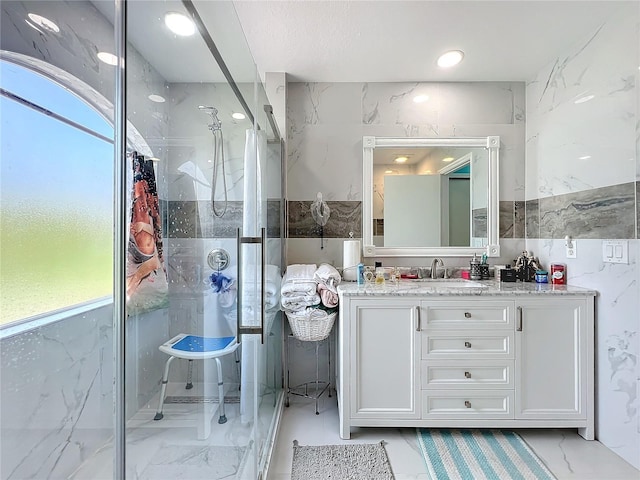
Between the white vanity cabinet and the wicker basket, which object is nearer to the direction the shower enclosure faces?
the white vanity cabinet

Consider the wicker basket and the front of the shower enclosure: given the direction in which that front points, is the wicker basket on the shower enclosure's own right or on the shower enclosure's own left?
on the shower enclosure's own left

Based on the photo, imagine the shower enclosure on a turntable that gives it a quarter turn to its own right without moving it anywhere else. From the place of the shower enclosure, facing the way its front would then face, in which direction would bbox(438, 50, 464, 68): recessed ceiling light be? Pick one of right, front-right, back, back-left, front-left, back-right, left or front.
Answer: back-left

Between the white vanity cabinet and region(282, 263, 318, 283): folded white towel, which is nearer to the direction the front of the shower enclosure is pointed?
the white vanity cabinet

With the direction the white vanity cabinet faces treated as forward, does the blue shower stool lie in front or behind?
in front

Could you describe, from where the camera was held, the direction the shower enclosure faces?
facing the viewer and to the right of the viewer

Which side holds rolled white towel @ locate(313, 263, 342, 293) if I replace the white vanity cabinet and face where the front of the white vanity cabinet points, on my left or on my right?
on my right

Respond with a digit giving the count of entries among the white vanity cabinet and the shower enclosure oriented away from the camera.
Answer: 0

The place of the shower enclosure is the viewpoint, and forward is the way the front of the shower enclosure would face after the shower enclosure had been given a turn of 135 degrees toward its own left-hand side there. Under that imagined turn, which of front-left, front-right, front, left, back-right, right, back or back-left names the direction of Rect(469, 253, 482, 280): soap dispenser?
right

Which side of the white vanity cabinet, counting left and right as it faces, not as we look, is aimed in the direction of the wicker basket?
right

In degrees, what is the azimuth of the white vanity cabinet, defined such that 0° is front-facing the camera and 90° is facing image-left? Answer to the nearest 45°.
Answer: approximately 0°

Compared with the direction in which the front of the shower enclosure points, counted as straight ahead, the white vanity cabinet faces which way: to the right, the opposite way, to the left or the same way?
to the right
